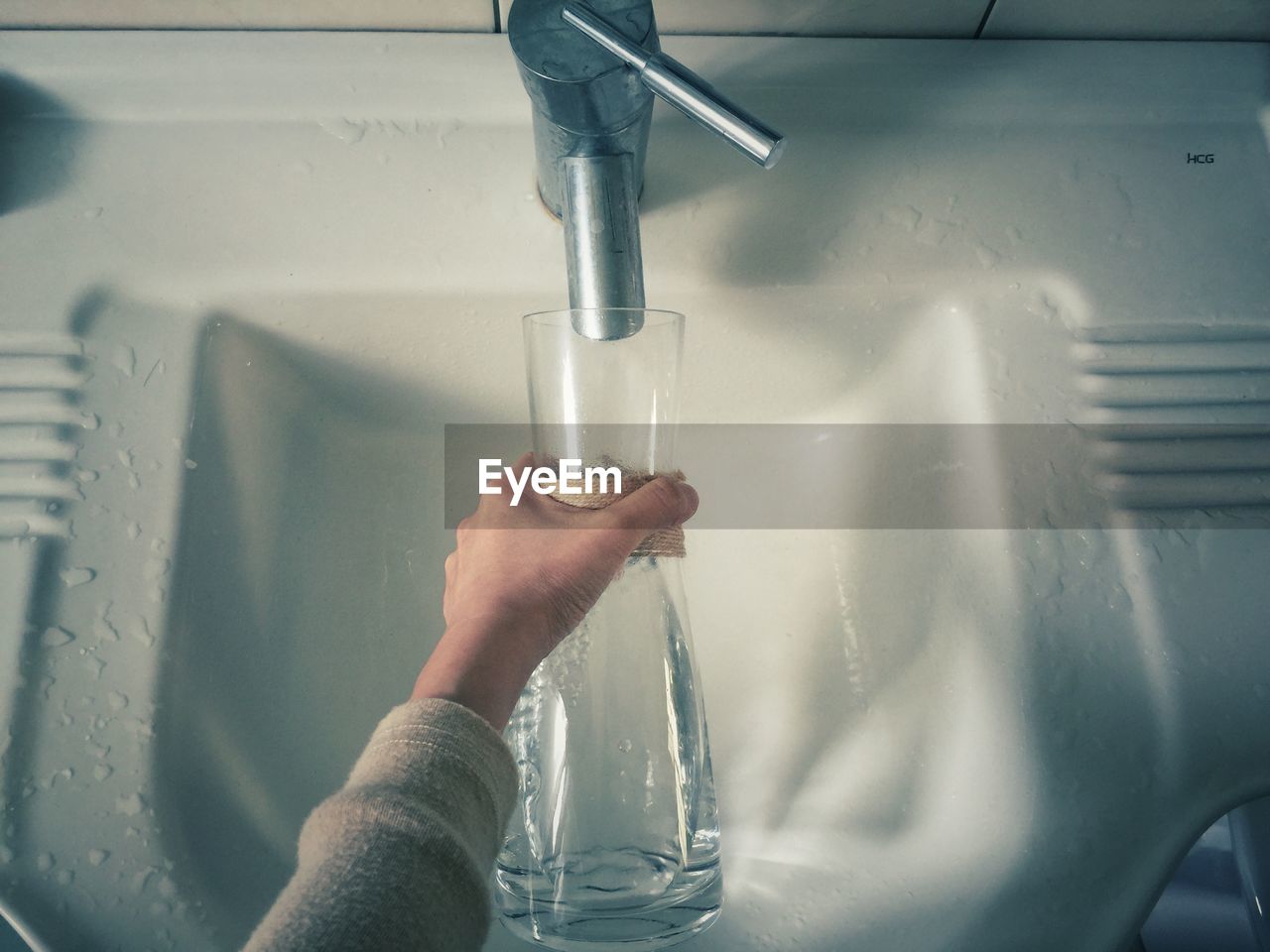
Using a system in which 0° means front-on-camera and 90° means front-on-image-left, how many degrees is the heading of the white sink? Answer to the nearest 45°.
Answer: approximately 0°
